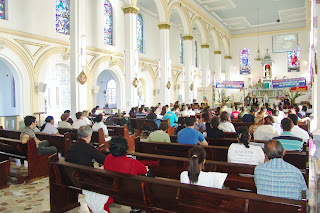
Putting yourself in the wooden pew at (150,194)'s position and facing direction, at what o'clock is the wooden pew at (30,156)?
the wooden pew at (30,156) is roughly at 9 o'clock from the wooden pew at (150,194).

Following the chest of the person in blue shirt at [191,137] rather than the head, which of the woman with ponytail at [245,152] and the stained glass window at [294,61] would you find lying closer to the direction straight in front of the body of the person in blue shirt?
the stained glass window

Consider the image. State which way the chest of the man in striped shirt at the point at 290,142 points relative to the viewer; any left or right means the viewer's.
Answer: facing away from the viewer

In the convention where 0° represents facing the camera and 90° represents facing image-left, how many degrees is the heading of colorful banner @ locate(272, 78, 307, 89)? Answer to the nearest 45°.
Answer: approximately 0°

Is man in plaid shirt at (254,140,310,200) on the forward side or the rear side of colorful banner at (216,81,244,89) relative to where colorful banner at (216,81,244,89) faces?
on the forward side

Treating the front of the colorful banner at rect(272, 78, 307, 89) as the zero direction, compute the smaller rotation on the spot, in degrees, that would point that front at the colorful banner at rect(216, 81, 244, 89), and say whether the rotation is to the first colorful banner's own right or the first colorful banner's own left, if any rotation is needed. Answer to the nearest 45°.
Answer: approximately 90° to the first colorful banner's own right

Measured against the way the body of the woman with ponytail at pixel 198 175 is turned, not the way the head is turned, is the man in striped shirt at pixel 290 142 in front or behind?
in front

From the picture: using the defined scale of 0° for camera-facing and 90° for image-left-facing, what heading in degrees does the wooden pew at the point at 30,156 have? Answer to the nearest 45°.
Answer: approximately 225°

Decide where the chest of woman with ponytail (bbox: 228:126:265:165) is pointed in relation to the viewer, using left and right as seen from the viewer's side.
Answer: facing away from the viewer

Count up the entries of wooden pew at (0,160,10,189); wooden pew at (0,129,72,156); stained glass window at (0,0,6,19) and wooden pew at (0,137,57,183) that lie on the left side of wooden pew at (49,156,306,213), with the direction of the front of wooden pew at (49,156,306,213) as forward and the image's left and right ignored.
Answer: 4

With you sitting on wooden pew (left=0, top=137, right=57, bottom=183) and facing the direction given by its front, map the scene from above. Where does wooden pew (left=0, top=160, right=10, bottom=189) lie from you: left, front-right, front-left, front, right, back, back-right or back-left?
back

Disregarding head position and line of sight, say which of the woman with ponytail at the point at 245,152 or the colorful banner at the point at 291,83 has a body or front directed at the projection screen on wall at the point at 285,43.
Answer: the woman with ponytail

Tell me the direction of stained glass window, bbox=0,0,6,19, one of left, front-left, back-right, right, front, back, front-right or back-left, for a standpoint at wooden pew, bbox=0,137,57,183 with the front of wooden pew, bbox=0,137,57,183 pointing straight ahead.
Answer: front-left

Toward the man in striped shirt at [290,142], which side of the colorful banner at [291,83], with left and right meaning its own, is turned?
front

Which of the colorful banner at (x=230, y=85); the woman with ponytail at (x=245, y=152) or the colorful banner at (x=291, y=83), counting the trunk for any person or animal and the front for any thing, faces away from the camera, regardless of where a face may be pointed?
the woman with ponytail

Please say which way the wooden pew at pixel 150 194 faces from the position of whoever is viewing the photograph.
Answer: facing away from the viewer and to the right of the viewer

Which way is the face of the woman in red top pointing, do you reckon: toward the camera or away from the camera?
away from the camera
